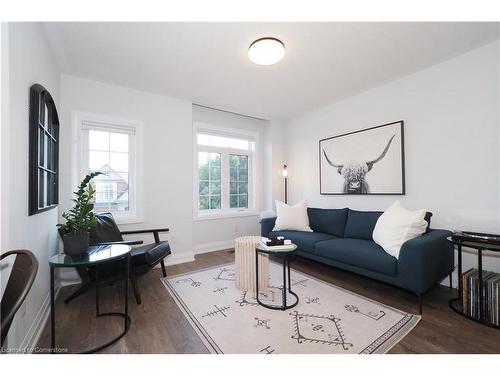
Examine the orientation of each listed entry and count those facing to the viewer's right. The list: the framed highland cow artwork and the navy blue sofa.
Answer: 0

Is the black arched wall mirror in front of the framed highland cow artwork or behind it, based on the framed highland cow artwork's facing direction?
in front

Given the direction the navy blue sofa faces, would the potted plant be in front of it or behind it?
in front

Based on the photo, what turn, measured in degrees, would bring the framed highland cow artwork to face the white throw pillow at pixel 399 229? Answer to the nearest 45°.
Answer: approximately 45° to its left

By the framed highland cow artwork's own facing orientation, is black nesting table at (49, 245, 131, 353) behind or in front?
in front

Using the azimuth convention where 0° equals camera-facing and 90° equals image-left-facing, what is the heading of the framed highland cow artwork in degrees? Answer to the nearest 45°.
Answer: approximately 45°

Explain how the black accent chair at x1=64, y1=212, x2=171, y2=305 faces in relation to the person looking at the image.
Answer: facing the viewer and to the right of the viewer

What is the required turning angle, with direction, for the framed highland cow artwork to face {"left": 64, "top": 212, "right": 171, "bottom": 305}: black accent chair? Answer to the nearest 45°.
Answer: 0° — it already faces it

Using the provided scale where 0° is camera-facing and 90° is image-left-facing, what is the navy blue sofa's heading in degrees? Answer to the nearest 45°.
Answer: approximately 45°

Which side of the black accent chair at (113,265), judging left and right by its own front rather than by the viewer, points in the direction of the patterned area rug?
front

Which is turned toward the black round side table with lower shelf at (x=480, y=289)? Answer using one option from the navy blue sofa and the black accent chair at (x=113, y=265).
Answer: the black accent chair

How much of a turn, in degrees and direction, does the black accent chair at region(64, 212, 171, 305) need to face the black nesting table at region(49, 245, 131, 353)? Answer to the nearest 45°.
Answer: approximately 45° to its right

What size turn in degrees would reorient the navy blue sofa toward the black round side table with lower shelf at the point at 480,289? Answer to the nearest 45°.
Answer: approximately 135° to its left
